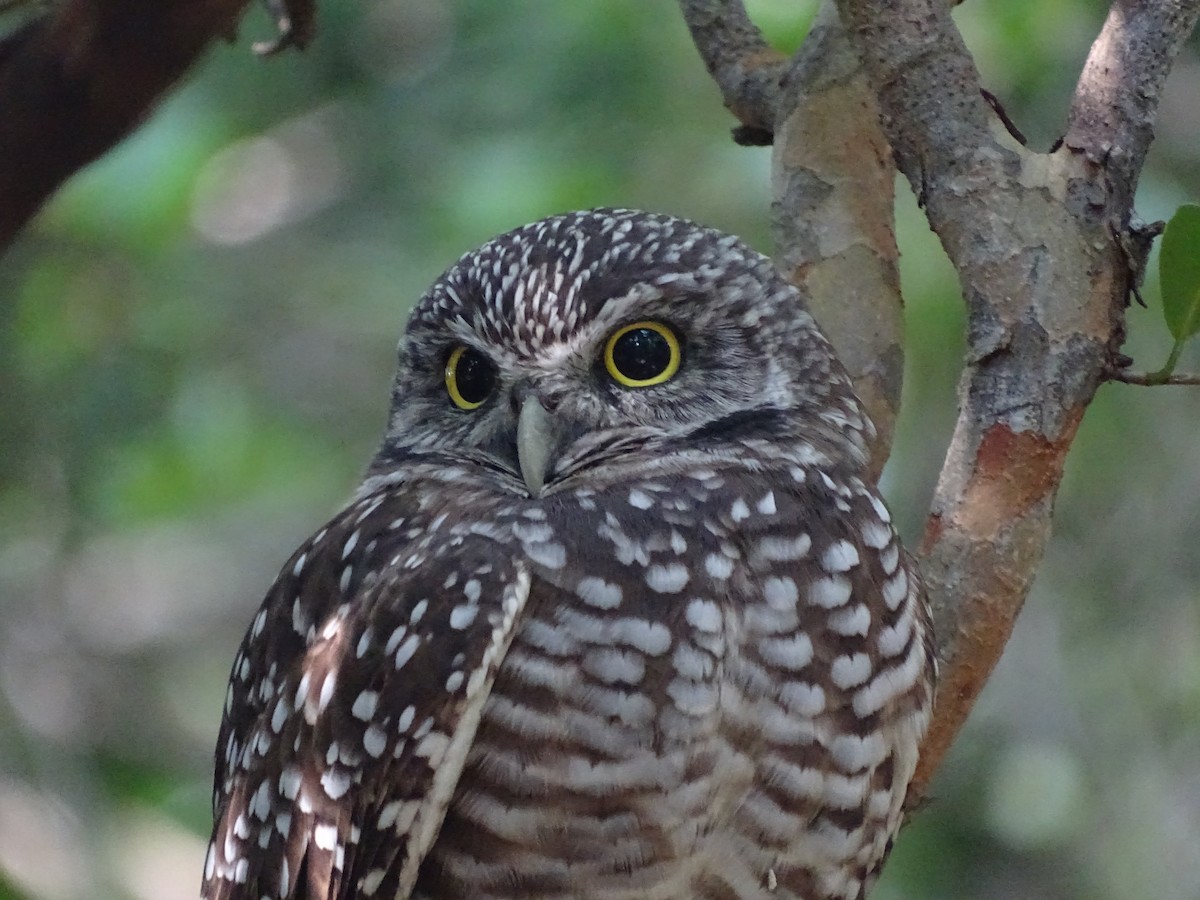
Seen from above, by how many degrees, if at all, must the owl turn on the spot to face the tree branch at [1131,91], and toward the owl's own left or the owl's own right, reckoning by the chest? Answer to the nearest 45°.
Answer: approximately 45° to the owl's own left

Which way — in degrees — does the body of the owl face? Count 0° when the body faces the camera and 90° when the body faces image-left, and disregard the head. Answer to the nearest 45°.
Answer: approximately 315°

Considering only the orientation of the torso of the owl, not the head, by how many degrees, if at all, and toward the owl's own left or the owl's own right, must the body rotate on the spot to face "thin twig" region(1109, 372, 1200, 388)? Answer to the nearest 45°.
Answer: approximately 45° to the owl's own left
